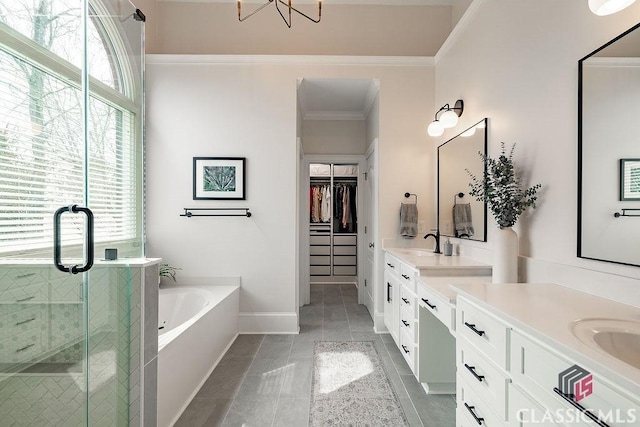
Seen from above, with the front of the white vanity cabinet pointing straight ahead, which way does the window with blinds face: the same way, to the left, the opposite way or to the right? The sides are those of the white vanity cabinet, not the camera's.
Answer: the opposite way

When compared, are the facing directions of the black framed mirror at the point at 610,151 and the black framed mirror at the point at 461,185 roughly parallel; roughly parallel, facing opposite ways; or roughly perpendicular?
roughly parallel

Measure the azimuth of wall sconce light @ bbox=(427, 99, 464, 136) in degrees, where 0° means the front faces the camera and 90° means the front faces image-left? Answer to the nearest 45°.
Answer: approximately 45°

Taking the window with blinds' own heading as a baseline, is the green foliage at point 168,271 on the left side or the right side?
on its left

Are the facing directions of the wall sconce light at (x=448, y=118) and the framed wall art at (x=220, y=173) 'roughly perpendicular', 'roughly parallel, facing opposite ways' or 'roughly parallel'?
roughly perpendicular

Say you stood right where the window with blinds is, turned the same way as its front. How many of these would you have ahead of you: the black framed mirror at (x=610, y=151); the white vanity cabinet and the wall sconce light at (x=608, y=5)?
3

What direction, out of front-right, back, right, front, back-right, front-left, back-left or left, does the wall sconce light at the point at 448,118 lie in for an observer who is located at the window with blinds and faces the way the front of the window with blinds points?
front-left

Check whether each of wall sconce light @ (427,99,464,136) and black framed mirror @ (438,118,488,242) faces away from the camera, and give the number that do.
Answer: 0

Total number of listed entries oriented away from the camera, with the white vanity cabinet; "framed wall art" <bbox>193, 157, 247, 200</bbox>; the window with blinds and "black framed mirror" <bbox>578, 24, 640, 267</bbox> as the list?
0

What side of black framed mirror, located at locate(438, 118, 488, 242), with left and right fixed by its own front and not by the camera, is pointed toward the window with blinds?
front

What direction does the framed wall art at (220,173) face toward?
toward the camera

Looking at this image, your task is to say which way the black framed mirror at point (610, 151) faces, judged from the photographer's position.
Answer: facing the viewer and to the left of the viewer

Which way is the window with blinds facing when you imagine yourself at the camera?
facing the viewer and to the right of the viewer
